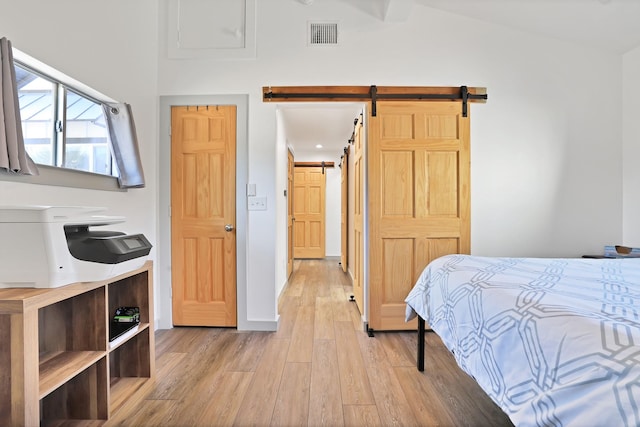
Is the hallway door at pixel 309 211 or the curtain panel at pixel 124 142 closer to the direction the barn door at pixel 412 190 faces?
the curtain panel

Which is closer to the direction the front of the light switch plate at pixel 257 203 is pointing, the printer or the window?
the printer

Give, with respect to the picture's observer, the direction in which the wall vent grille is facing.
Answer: facing the viewer

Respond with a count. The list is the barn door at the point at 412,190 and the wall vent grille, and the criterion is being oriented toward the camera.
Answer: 2

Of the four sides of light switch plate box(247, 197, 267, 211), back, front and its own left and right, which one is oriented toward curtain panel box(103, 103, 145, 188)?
right

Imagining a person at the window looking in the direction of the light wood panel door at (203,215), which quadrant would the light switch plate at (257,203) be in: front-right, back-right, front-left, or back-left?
front-right

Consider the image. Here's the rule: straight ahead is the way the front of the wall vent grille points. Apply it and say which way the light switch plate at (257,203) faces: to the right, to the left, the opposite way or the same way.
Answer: the same way

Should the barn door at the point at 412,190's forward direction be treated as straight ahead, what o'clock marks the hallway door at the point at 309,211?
The hallway door is roughly at 5 o'clock from the barn door.

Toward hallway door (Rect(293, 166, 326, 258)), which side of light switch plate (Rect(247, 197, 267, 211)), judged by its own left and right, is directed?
back

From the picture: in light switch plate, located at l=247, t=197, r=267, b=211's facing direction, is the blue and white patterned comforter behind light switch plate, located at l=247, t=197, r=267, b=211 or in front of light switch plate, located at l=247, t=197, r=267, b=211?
in front

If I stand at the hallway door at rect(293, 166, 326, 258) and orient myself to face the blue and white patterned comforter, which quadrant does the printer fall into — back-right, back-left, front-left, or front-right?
front-right

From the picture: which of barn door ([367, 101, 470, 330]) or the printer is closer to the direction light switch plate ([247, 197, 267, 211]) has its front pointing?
the printer

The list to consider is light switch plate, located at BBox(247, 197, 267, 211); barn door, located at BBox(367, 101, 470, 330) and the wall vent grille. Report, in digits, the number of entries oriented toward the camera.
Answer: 3

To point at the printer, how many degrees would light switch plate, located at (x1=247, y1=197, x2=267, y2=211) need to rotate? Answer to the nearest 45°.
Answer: approximately 45° to its right

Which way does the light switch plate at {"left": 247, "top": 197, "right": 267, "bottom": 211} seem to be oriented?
toward the camera

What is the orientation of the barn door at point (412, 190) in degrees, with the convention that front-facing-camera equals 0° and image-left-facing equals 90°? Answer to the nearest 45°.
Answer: approximately 0°

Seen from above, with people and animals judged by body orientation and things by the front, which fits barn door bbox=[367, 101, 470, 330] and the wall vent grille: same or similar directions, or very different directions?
same or similar directions
